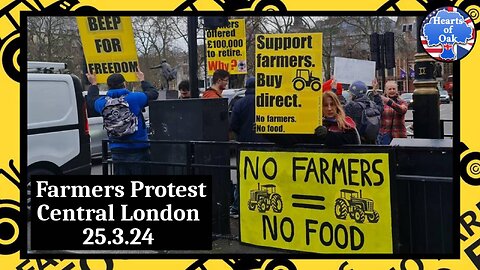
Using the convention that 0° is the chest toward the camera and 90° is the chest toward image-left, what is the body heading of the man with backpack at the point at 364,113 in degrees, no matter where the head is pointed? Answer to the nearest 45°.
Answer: approximately 135°

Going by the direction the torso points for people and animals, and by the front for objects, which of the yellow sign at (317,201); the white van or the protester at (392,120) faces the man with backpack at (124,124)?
the protester

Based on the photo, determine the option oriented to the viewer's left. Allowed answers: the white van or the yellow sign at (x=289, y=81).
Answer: the white van

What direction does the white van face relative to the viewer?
to the viewer's left

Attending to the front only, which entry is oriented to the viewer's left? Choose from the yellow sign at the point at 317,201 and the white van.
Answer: the white van

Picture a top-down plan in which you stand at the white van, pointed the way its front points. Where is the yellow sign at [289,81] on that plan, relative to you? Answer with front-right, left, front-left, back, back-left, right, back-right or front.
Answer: back-left

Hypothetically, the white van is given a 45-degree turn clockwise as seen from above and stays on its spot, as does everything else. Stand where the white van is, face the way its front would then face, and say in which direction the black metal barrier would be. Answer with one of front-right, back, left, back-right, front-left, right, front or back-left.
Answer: back

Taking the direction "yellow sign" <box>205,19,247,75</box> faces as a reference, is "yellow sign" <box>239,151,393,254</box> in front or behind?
in front
